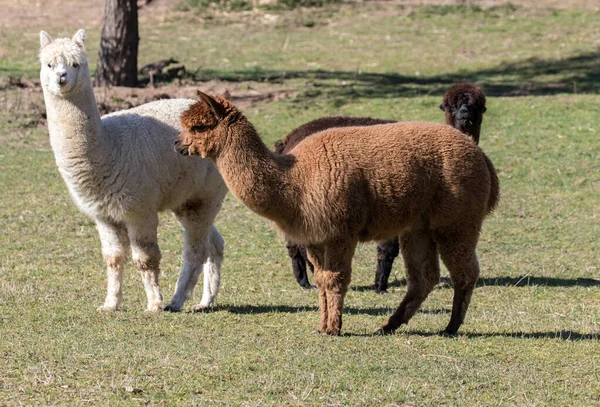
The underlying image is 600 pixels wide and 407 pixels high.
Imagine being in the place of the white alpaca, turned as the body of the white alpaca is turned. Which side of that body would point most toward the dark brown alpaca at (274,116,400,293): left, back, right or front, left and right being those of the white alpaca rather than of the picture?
back

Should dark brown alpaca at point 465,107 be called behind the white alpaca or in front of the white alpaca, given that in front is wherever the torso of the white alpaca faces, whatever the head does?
behind

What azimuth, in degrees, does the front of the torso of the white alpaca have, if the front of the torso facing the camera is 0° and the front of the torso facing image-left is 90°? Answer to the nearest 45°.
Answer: approximately 45°

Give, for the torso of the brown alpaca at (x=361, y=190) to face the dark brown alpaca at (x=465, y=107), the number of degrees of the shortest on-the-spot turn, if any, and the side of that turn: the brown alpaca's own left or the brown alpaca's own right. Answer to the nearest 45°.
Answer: approximately 90° to the brown alpaca's own right

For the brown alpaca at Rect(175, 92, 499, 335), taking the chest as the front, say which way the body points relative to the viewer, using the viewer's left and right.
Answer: facing to the left of the viewer

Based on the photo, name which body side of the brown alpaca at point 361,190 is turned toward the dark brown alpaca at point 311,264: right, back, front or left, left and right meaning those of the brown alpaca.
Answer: right

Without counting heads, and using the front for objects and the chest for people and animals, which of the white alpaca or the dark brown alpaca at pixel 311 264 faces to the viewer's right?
the dark brown alpaca

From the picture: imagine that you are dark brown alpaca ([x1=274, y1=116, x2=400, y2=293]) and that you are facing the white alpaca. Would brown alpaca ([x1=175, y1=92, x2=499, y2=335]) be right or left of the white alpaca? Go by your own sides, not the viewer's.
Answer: left

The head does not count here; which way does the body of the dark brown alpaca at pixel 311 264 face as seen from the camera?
to the viewer's right

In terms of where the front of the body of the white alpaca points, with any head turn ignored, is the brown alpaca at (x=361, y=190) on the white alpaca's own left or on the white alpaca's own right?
on the white alpaca's own left
